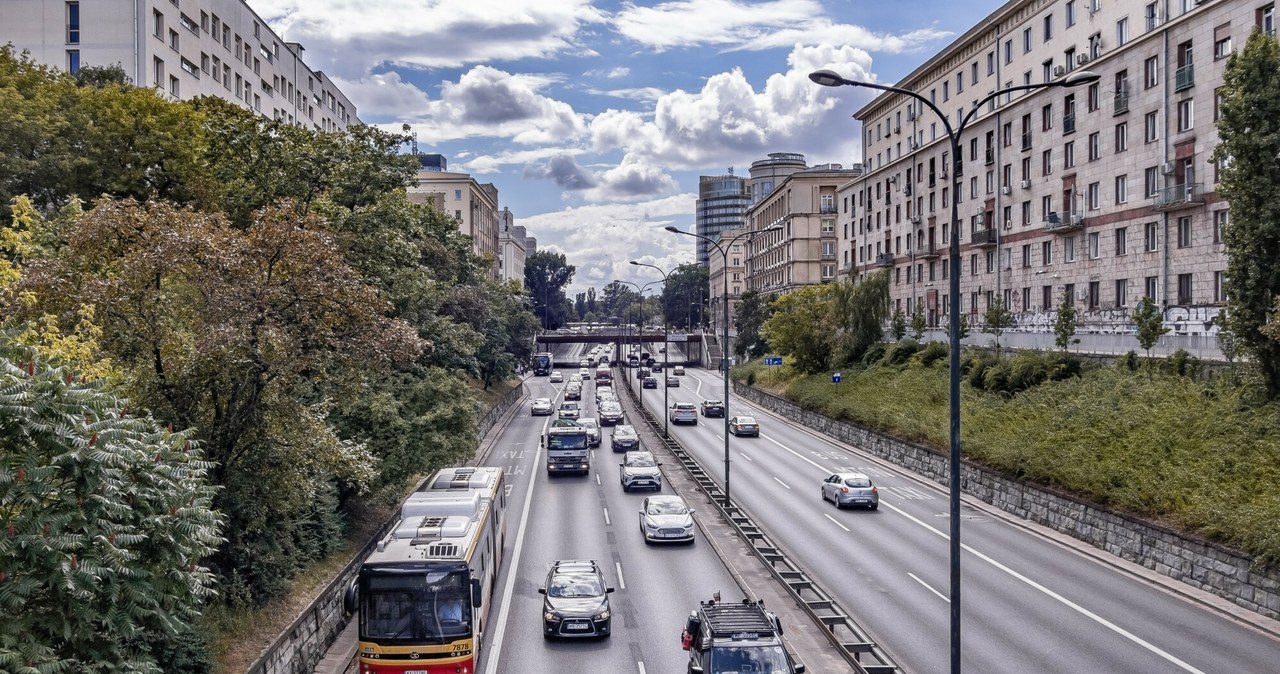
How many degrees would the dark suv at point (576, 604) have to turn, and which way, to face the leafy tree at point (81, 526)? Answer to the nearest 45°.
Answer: approximately 45° to its right

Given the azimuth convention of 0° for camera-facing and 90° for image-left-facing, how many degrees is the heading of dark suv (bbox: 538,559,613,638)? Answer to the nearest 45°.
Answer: approximately 0°

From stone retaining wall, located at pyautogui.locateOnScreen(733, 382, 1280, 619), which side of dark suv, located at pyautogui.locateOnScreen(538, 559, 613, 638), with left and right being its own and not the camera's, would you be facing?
left

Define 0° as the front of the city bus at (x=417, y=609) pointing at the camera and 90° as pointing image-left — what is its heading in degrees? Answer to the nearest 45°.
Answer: approximately 0°

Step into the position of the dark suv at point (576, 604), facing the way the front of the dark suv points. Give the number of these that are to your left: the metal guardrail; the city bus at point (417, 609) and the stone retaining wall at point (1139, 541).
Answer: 2

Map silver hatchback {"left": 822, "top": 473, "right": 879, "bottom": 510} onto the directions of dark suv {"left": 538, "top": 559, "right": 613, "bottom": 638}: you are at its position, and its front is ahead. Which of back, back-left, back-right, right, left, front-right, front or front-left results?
back-left

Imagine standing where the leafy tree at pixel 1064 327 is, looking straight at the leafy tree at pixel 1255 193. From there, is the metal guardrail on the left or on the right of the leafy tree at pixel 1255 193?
right

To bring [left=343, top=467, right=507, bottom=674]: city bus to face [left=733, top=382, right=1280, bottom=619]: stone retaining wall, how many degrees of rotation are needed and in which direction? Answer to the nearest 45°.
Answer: approximately 90° to its left
